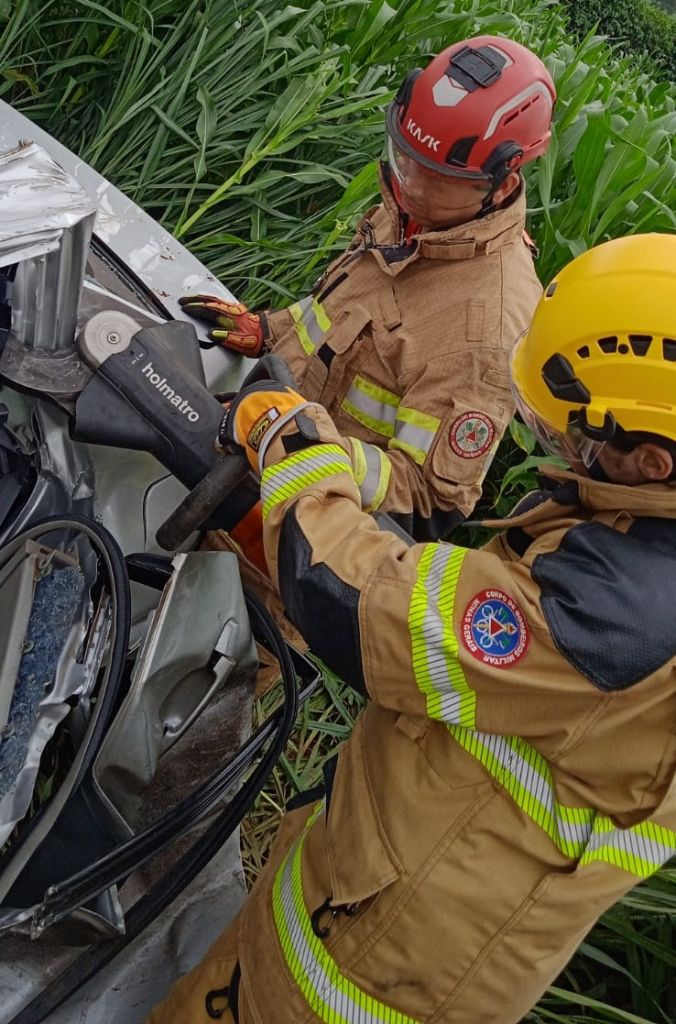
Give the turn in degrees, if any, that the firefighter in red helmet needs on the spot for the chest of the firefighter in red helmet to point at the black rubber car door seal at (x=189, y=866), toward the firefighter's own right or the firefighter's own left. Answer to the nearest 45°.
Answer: approximately 45° to the firefighter's own left

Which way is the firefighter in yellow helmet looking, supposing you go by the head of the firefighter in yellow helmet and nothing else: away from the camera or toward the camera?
away from the camera

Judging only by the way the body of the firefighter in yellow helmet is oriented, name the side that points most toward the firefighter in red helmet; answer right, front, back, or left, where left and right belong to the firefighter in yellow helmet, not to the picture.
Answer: right

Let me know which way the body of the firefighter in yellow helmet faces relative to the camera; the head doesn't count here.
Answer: to the viewer's left

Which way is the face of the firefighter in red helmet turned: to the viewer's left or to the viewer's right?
to the viewer's left
